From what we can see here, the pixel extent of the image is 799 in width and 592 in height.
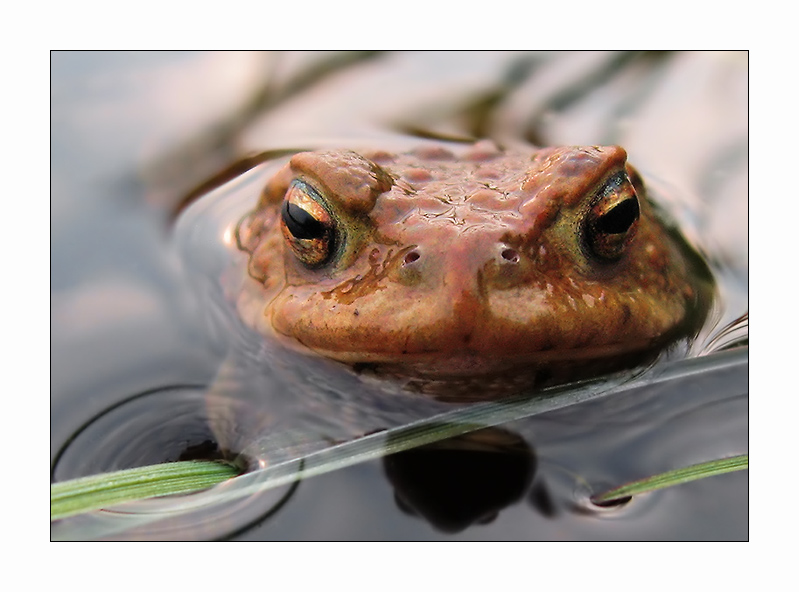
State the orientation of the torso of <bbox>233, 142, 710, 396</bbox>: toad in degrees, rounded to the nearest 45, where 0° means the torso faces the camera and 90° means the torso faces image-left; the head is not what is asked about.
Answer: approximately 0°
